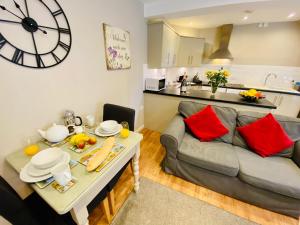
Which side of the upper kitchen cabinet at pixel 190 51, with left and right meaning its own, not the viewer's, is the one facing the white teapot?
front

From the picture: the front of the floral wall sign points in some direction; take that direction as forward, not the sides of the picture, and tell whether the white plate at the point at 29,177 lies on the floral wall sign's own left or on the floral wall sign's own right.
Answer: on the floral wall sign's own right

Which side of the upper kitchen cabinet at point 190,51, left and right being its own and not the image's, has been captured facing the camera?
front

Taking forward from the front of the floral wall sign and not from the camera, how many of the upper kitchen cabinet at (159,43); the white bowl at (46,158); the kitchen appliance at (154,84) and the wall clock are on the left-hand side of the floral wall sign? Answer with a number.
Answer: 2

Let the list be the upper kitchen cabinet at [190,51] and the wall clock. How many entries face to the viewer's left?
0

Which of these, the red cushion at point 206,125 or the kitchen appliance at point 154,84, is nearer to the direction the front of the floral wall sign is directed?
the red cushion

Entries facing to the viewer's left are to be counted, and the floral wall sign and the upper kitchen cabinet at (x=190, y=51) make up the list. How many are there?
0

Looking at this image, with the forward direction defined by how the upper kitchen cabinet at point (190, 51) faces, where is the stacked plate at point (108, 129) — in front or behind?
in front

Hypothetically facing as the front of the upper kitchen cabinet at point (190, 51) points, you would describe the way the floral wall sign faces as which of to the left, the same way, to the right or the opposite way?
to the left

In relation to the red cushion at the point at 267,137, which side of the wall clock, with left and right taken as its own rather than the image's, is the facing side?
front

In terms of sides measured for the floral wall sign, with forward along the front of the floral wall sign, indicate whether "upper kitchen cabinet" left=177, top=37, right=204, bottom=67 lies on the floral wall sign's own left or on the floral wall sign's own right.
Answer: on the floral wall sign's own left

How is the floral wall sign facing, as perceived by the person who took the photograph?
facing the viewer and to the right of the viewer

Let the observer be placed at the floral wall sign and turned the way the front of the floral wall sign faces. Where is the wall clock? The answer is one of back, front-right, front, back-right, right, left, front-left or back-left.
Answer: right
